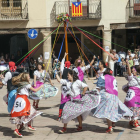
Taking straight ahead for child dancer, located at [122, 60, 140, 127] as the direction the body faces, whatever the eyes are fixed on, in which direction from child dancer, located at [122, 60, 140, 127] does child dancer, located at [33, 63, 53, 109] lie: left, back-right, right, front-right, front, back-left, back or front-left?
right

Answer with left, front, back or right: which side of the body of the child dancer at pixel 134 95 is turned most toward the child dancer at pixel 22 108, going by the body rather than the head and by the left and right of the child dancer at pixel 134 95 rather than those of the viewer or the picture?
front

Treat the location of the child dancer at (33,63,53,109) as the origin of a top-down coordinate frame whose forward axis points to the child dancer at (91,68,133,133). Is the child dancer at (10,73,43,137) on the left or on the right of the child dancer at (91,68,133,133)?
right

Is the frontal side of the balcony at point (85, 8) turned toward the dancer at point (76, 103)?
yes
